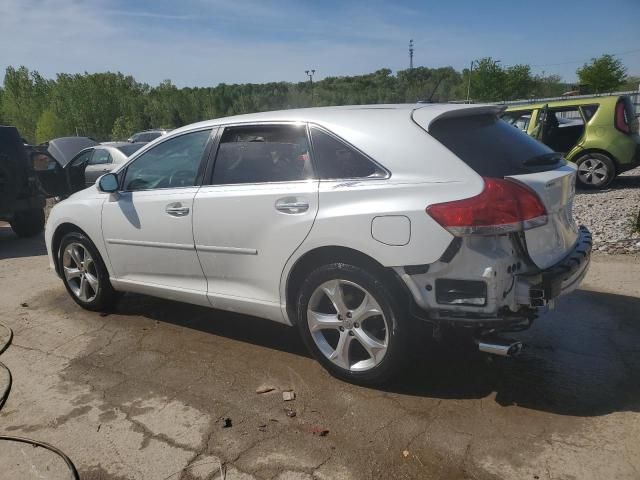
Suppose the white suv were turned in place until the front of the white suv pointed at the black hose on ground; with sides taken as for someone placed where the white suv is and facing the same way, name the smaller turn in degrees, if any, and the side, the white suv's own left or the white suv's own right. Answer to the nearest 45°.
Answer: approximately 45° to the white suv's own left

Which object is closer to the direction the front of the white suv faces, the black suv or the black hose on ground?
the black suv

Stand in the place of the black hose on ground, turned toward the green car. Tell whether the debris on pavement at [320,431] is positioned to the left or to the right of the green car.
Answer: right

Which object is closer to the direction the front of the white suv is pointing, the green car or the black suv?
the black suv

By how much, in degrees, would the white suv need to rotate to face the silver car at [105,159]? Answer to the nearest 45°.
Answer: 0° — it already faces it

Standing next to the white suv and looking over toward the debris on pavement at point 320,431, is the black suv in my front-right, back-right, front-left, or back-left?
back-right

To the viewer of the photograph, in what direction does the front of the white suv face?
facing away from the viewer and to the left of the viewer

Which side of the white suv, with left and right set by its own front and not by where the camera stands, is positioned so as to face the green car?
right

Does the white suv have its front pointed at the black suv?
yes
